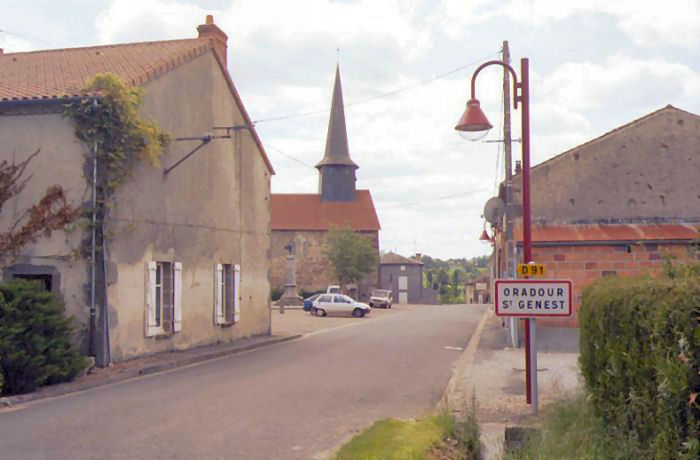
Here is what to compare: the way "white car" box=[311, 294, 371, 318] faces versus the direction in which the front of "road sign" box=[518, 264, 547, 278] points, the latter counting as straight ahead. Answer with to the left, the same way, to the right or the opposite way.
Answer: to the left

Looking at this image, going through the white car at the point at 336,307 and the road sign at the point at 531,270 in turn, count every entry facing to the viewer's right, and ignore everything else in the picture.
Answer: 1

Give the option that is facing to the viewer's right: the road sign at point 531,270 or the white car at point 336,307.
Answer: the white car

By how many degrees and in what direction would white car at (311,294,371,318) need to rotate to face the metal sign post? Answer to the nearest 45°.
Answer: approximately 90° to its right

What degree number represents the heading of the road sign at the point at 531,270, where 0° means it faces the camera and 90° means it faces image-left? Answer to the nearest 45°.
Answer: approximately 0°

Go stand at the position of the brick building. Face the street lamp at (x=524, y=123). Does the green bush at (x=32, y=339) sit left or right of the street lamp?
right

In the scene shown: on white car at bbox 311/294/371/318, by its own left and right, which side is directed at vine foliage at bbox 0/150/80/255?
right

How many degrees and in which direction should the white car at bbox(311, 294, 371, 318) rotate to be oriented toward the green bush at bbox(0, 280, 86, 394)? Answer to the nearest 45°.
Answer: approximately 90° to its right

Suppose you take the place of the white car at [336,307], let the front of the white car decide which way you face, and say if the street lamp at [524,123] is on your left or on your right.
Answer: on your right

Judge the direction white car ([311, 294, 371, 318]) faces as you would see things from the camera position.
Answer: facing to the right of the viewer
